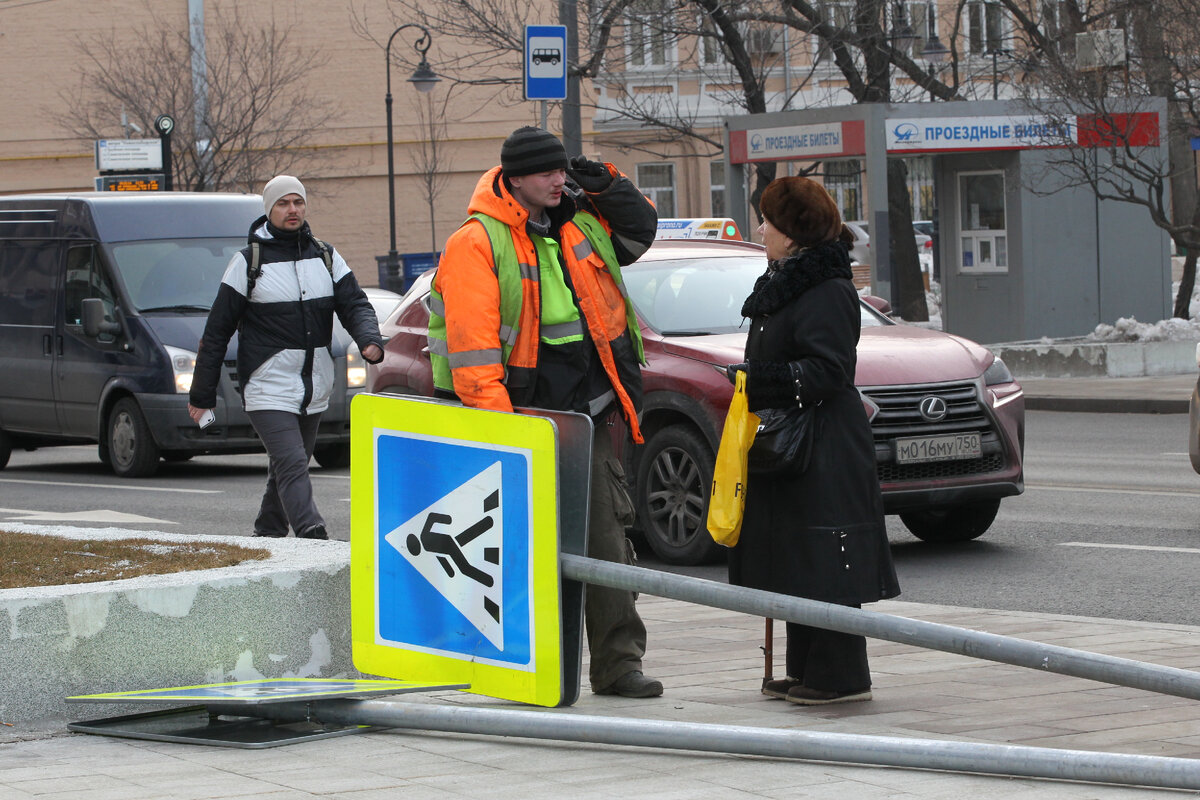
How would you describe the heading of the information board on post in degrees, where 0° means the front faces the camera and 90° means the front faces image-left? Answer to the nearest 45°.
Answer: approximately 0°

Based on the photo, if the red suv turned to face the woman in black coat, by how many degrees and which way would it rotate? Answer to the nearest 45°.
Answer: approximately 45° to its right

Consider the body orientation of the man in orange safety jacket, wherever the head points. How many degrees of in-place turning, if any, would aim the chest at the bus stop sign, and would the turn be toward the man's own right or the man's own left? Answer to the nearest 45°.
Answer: approximately 135° to the man's own left

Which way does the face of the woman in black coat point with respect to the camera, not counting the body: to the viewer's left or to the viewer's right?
to the viewer's left

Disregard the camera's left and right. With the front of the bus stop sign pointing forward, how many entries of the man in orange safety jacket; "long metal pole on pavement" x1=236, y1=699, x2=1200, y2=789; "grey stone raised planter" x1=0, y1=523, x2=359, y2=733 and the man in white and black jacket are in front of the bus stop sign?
4

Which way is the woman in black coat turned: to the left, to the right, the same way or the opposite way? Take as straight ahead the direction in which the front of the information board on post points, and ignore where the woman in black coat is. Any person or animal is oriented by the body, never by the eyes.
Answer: to the right

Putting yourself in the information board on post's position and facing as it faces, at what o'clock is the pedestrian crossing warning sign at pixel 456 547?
The pedestrian crossing warning sign is roughly at 12 o'clock from the information board on post.

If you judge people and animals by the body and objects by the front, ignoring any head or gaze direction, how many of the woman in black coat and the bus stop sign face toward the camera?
1

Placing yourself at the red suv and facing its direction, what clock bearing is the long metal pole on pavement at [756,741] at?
The long metal pole on pavement is roughly at 2 o'clock from the red suv.

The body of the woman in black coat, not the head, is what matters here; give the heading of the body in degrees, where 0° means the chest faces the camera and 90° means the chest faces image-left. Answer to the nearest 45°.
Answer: approximately 90°

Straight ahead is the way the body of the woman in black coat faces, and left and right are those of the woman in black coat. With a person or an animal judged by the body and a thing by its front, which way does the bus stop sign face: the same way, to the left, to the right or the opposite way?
to the left

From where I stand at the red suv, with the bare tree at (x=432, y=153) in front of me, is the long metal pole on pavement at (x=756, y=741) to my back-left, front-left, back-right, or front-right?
back-left
